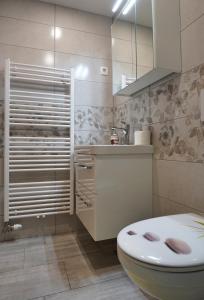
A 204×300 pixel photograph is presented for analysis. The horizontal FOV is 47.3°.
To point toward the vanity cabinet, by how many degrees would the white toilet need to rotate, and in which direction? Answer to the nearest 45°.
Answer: approximately 90° to its right

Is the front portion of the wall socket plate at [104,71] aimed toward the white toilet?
yes

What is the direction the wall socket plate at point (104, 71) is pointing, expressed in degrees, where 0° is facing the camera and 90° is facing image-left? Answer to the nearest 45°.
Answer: approximately 0°

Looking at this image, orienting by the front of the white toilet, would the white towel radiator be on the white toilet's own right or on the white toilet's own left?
on the white toilet's own right
